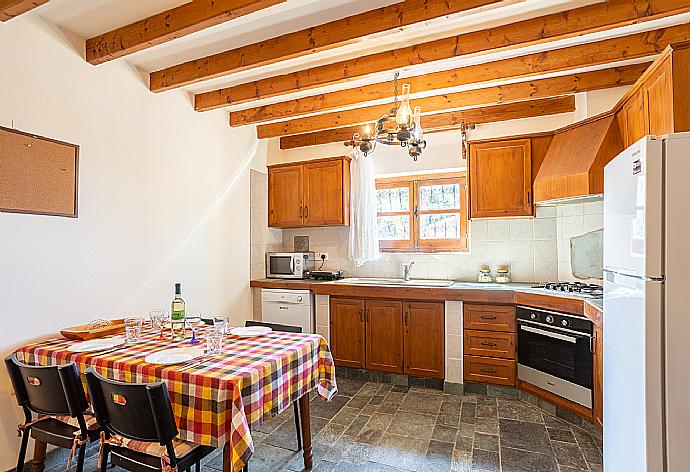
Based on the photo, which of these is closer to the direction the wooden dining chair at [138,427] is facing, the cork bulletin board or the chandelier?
the chandelier

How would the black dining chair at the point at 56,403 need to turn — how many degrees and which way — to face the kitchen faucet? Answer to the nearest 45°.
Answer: approximately 45° to its right

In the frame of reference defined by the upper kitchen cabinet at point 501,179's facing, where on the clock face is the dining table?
The dining table is roughly at 1 o'clock from the upper kitchen cabinet.

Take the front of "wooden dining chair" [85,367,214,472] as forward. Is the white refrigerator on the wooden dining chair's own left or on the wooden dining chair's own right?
on the wooden dining chair's own right

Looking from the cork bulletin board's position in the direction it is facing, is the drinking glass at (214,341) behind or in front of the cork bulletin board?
in front

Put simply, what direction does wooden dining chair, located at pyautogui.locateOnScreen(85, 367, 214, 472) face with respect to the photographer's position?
facing away from the viewer and to the right of the viewer

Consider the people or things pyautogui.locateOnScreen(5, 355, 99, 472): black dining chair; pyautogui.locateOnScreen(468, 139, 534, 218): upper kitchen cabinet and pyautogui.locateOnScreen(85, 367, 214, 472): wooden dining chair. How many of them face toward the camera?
1

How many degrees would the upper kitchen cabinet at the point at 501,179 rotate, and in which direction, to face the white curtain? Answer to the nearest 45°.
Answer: approximately 90° to its right

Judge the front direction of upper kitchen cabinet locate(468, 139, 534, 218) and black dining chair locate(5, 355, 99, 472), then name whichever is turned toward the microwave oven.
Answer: the black dining chair

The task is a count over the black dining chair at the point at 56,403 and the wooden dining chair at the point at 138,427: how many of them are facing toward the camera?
0

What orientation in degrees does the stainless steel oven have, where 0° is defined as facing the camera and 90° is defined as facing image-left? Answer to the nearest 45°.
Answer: approximately 45°

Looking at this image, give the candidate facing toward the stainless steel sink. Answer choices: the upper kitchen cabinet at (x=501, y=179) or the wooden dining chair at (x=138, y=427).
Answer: the wooden dining chair

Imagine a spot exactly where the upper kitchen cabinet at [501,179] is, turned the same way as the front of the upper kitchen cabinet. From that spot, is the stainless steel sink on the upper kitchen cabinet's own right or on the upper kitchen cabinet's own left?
on the upper kitchen cabinet's own right

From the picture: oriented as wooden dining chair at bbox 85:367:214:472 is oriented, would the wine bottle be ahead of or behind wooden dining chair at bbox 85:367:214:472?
ahead

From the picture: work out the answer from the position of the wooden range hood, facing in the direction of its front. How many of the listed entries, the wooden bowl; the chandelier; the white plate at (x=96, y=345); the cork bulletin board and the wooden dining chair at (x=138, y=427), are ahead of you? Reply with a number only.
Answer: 5

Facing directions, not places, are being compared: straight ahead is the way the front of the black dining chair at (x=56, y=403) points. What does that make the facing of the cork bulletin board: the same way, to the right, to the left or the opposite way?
to the right

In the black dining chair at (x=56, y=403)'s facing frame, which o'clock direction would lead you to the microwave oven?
The microwave oven is roughly at 12 o'clock from the black dining chair.

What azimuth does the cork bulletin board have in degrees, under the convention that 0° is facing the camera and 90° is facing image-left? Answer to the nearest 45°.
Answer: approximately 315°
